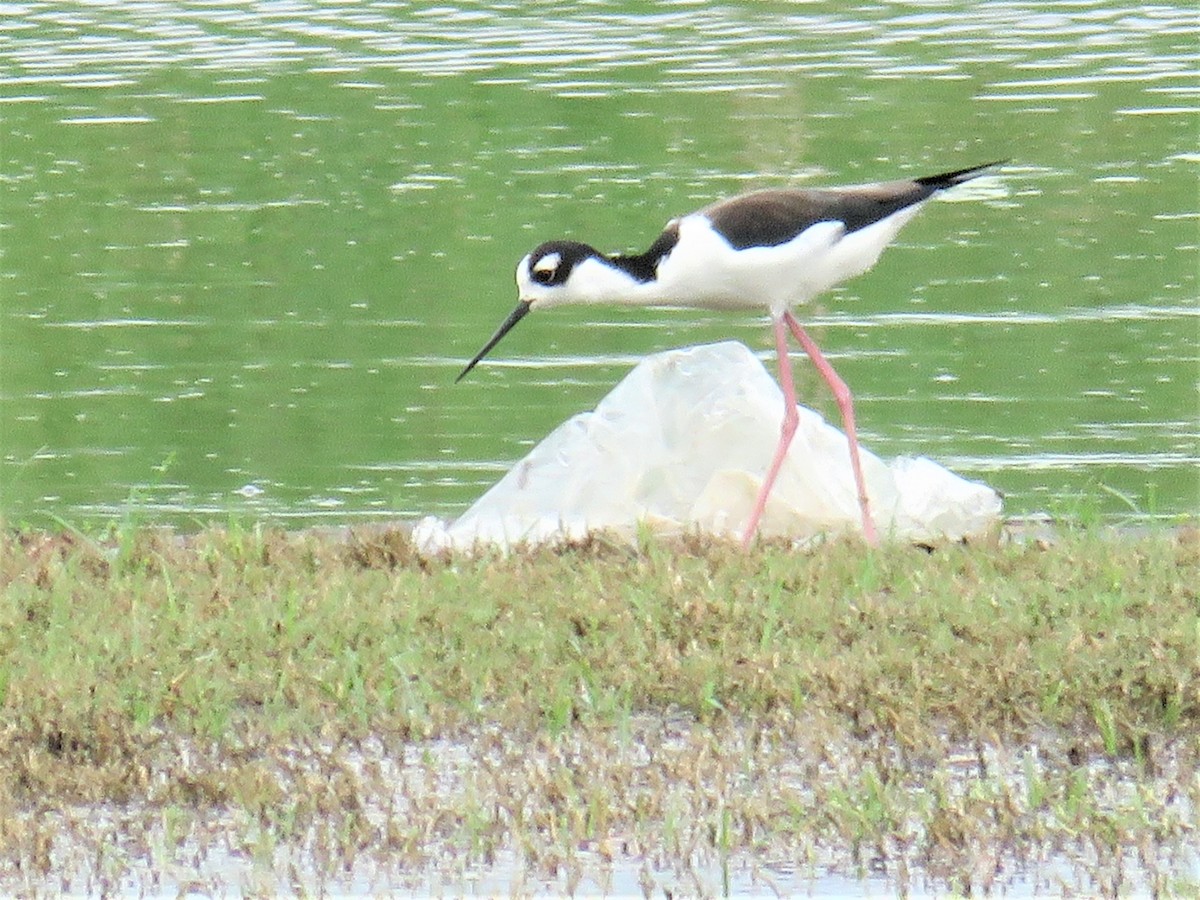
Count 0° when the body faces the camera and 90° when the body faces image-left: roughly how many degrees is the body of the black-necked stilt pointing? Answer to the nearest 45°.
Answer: approximately 90°
